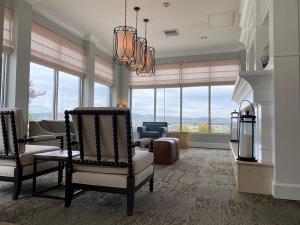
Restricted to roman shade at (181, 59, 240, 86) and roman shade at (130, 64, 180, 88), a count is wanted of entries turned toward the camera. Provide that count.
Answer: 2

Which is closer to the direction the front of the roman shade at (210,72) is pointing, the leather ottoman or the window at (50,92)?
the leather ottoman

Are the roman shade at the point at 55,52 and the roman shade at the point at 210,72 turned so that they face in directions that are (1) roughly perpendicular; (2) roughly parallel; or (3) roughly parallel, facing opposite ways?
roughly perpendicular

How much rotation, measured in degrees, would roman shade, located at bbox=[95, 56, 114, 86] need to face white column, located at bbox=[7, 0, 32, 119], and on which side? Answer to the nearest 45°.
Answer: approximately 90° to its right

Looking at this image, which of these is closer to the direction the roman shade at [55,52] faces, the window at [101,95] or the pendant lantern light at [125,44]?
the pendant lantern light

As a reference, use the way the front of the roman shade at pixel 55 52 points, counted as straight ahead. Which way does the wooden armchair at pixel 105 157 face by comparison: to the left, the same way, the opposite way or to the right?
to the left

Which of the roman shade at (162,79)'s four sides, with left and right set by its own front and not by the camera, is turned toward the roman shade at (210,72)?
left

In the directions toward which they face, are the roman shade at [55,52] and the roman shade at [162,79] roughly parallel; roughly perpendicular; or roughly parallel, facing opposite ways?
roughly perpendicular

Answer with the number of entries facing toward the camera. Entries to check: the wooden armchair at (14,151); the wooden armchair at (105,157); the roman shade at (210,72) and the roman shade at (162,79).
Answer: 2

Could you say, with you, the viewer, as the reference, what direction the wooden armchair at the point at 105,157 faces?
facing away from the viewer and to the right of the viewer

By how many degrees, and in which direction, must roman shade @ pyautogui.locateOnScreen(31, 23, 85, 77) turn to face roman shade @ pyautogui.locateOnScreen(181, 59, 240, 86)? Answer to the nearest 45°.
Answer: approximately 45° to its left
